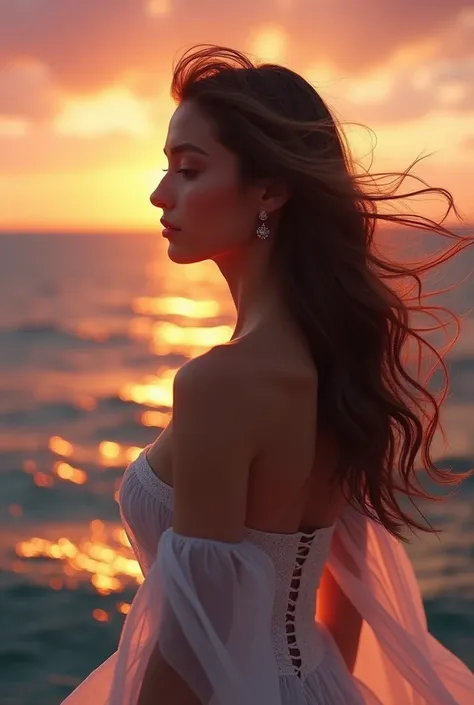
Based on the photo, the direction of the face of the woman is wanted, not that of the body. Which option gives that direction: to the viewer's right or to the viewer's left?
to the viewer's left

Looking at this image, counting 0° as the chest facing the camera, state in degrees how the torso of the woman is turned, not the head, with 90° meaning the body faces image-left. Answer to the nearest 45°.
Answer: approximately 135°
